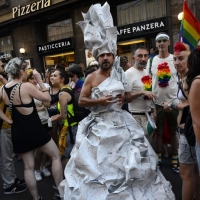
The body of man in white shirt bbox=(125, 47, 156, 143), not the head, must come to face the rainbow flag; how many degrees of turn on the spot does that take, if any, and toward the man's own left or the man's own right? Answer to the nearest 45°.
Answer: approximately 45° to the man's own left

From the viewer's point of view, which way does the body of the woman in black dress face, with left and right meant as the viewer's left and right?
facing away from the viewer and to the right of the viewer

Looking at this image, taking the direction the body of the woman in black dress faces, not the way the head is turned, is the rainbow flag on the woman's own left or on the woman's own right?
on the woman's own right

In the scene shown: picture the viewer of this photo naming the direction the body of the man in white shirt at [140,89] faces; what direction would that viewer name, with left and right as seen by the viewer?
facing the viewer and to the right of the viewer

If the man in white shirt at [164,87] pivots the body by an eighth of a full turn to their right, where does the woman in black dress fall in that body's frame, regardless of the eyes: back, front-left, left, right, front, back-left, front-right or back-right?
front

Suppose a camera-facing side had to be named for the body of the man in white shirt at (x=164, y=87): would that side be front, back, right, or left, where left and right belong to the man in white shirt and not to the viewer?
front

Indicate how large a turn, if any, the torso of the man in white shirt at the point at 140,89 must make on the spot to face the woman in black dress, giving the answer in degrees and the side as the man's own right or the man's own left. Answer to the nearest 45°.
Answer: approximately 90° to the man's own right

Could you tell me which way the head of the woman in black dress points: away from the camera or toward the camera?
away from the camera
